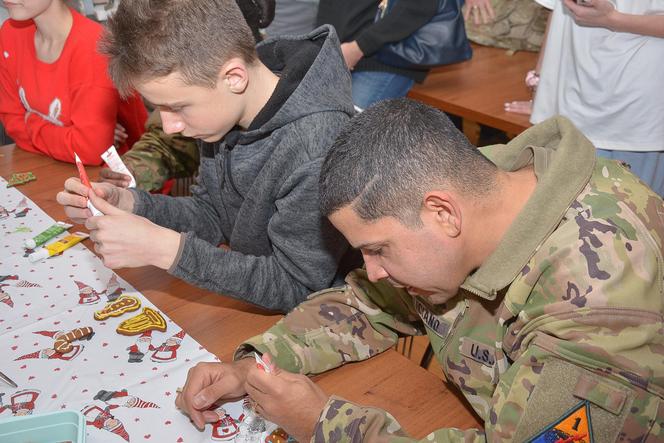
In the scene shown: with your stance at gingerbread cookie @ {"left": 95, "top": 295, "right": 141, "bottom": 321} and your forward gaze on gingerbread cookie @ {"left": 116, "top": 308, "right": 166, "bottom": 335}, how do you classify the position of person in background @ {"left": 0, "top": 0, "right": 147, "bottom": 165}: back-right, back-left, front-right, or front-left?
back-left

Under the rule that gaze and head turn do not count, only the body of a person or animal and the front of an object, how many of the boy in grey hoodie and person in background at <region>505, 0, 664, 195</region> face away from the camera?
0

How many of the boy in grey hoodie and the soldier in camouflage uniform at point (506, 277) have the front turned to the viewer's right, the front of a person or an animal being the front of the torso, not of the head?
0

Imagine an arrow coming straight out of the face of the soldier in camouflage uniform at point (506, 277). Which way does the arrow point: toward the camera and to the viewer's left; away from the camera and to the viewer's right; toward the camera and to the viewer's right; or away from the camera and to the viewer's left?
toward the camera and to the viewer's left

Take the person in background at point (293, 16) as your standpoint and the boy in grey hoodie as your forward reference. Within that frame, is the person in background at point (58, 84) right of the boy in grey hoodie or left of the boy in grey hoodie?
right

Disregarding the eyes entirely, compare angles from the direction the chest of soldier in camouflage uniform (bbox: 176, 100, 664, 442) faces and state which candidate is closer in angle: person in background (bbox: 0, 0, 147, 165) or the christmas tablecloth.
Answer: the christmas tablecloth

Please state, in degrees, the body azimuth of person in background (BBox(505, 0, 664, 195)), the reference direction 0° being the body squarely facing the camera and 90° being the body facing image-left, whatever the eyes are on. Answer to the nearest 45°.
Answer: approximately 45°

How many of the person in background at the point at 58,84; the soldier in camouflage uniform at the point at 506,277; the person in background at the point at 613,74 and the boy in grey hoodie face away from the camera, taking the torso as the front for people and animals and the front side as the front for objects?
0

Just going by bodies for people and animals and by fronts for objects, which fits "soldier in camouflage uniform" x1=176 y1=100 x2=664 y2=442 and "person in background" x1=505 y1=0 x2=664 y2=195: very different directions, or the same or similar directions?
same or similar directions

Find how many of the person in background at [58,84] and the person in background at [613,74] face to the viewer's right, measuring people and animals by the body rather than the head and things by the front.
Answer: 0

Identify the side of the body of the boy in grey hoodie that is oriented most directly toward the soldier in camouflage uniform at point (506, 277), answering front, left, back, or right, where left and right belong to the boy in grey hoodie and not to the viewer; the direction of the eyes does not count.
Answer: left

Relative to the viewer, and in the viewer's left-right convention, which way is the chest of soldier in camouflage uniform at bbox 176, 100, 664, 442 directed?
facing the viewer and to the left of the viewer
